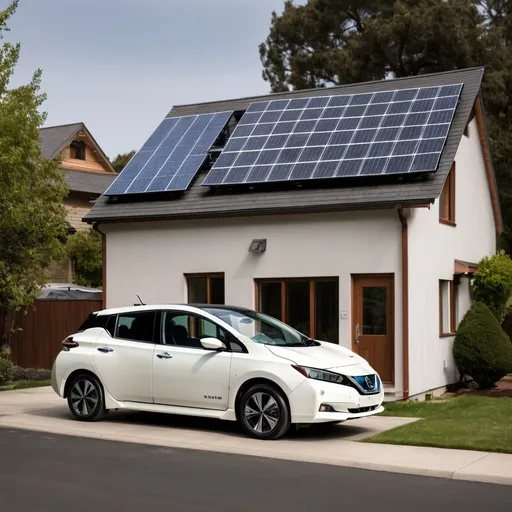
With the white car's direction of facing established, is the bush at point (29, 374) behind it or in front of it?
behind

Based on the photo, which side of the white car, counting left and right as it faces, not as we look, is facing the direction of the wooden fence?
back

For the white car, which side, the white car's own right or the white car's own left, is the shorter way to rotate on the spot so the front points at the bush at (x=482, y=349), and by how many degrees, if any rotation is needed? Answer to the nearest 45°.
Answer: approximately 90° to the white car's own left

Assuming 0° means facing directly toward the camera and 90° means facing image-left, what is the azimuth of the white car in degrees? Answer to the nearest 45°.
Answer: approximately 315°

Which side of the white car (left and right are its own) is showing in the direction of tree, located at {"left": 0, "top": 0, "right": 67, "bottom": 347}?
back

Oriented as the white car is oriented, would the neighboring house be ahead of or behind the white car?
behind

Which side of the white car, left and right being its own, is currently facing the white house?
left

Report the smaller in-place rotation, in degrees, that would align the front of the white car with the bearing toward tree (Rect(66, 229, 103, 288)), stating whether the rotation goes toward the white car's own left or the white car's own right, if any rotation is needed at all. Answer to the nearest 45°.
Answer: approximately 135° to the white car's own left

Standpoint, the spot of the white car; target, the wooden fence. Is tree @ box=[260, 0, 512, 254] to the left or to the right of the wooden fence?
right

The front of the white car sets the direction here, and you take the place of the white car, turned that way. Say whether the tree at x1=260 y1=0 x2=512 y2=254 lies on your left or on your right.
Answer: on your left
